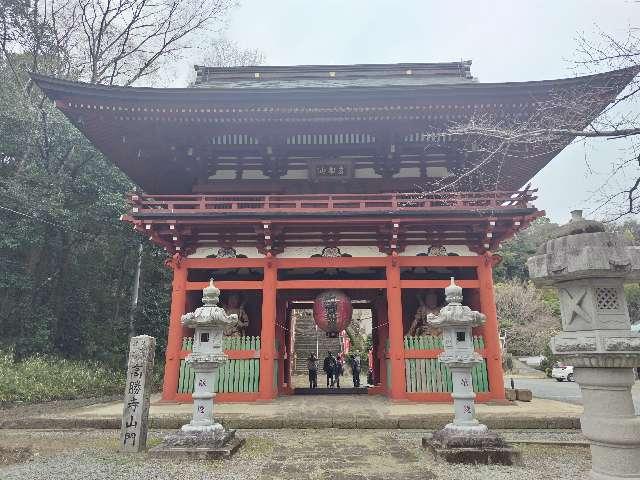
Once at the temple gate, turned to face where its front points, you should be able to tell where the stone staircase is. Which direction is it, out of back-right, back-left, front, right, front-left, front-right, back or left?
back

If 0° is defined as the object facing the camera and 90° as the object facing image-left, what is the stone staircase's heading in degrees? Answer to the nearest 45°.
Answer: approximately 0°

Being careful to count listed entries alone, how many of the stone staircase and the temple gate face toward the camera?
2

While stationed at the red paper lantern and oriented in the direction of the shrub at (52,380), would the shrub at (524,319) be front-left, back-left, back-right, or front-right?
back-right

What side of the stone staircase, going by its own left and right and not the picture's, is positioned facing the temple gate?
front

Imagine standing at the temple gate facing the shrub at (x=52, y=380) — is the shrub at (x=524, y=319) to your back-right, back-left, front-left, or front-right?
back-right

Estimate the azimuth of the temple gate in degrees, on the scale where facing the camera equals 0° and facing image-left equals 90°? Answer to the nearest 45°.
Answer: approximately 0°

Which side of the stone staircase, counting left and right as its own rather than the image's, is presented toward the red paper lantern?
front

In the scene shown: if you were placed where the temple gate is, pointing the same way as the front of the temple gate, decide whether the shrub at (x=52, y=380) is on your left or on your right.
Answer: on your right
